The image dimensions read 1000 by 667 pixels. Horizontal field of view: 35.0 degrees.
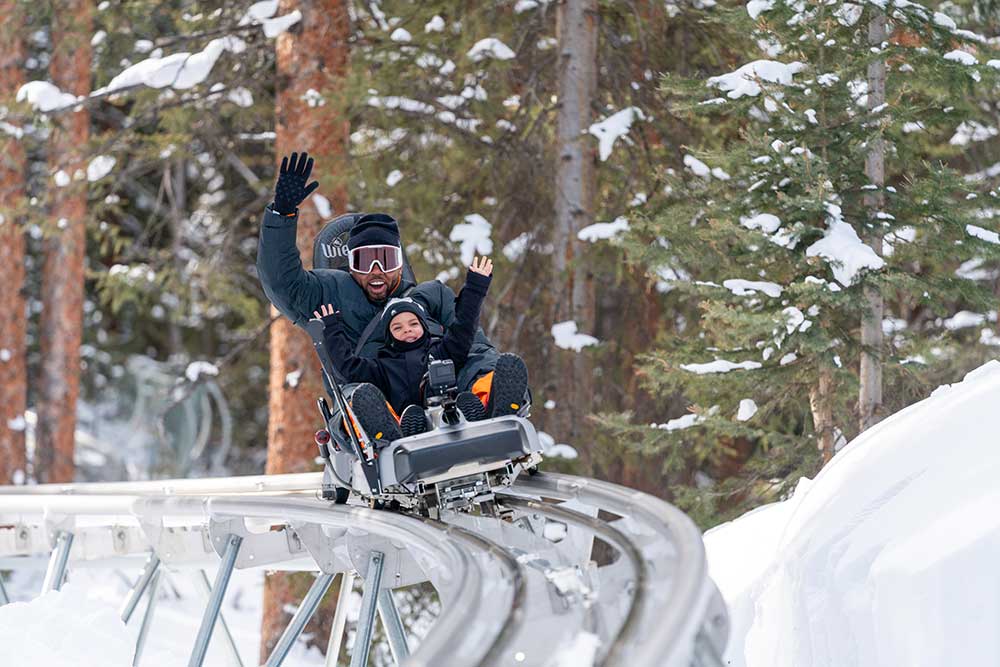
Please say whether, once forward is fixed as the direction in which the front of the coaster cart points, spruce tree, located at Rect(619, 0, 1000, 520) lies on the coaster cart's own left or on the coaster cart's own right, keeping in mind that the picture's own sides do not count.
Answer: on the coaster cart's own left

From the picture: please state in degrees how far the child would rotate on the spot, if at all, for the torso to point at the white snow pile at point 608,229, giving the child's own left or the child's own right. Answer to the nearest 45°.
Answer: approximately 135° to the child's own left

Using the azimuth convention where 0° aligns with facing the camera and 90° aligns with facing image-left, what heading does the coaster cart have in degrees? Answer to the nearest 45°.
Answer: approximately 315°

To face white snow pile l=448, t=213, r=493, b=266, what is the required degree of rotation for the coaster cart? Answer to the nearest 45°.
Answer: approximately 135° to its left

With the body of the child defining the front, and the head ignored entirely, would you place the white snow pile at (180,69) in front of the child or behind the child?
behind
